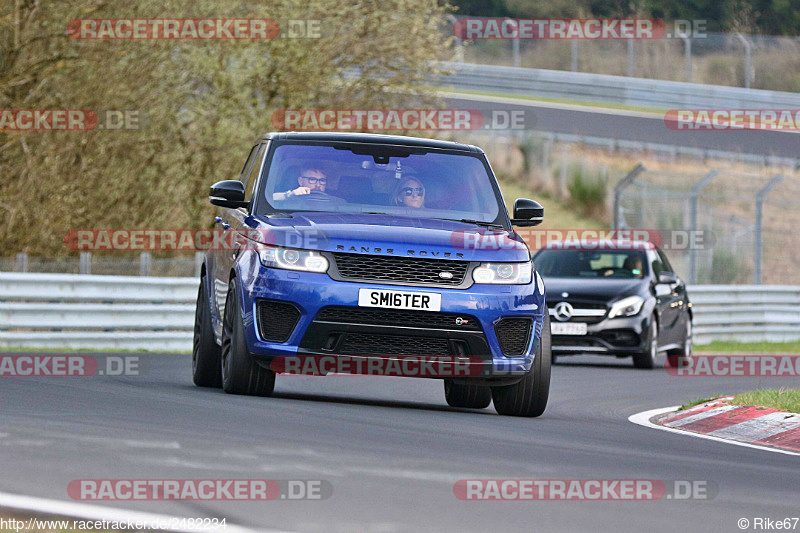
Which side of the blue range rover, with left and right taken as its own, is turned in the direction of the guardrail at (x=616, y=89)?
back

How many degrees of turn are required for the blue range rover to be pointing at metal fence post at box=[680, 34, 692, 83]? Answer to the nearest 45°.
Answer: approximately 180°

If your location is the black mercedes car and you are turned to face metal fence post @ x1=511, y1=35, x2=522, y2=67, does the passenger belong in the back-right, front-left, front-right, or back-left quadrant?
back-left

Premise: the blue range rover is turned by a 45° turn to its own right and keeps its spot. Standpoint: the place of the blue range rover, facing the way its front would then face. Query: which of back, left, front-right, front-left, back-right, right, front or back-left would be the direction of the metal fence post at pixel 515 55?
back-right

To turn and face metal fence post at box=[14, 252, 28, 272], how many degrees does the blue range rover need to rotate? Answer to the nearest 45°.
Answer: approximately 135° to its right

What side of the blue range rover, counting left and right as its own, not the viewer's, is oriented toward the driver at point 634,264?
back

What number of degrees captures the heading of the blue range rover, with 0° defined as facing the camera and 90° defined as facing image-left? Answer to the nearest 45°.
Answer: approximately 0°

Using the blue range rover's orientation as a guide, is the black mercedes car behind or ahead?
behind

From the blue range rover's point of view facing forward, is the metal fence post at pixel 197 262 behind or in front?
behind
